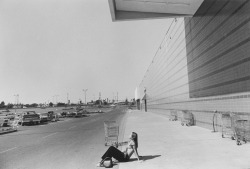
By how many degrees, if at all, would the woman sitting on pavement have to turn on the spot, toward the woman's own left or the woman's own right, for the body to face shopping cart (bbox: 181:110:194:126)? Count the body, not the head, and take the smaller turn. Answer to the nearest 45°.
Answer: approximately 135° to the woman's own right

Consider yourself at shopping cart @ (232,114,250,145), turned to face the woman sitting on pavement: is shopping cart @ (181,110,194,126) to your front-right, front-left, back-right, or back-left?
back-right

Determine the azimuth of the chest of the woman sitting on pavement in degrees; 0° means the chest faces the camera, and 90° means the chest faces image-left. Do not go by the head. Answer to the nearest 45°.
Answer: approximately 90°

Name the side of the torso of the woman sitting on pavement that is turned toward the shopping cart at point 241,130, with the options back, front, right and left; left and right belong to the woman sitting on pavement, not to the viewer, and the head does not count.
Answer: back
